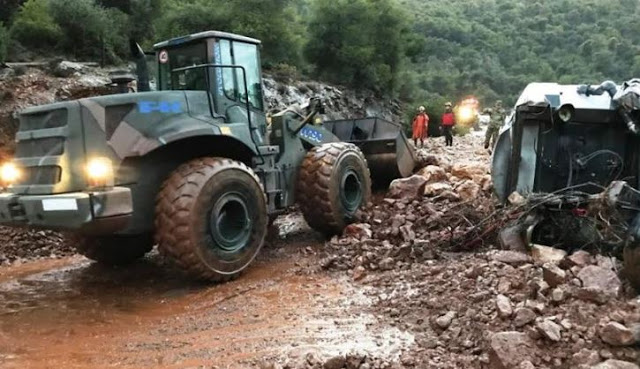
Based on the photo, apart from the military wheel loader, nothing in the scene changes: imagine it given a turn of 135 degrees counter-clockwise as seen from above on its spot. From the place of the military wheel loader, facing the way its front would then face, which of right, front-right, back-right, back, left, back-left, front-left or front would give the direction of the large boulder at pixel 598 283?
back-left

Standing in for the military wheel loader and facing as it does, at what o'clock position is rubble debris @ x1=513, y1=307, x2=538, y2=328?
The rubble debris is roughly at 3 o'clock from the military wheel loader.

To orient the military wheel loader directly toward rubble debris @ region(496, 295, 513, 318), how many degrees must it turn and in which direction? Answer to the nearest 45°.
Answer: approximately 90° to its right

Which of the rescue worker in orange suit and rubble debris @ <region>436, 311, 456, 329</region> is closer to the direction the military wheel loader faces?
the rescue worker in orange suit

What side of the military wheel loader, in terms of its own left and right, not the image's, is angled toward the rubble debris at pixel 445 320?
right

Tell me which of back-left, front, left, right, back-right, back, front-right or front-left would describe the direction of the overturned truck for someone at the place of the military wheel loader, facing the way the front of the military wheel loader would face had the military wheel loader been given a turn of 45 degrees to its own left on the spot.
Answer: right

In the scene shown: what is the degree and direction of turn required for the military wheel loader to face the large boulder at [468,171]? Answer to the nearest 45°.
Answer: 0° — it already faces it

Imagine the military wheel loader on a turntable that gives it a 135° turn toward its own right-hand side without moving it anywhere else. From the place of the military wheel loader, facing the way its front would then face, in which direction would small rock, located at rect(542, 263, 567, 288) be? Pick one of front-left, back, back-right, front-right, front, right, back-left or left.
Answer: front-left

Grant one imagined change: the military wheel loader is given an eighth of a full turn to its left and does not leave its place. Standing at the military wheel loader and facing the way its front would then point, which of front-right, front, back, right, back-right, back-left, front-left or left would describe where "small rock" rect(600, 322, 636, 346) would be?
back-right

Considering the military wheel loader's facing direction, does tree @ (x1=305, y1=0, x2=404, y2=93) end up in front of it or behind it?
in front

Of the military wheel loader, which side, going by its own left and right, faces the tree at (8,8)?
left

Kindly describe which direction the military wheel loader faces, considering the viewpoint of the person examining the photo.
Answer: facing away from the viewer and to the right of the viewer

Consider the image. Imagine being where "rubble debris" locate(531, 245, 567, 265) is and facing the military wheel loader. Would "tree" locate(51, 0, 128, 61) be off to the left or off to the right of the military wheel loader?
right

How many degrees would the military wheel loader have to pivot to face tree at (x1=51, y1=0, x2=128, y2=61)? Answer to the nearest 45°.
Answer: approximately 45° to its left

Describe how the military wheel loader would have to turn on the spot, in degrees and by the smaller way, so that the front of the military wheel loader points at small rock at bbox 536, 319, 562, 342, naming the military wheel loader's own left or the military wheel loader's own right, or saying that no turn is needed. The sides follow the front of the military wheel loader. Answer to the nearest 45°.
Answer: approximately 90° to the military wheel loader's own right

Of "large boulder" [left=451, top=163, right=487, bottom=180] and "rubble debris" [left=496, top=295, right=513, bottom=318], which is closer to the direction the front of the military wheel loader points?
the large boulder

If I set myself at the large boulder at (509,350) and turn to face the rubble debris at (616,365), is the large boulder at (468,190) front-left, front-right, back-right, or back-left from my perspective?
back-left

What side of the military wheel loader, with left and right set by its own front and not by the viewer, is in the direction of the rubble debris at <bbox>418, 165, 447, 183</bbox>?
front
